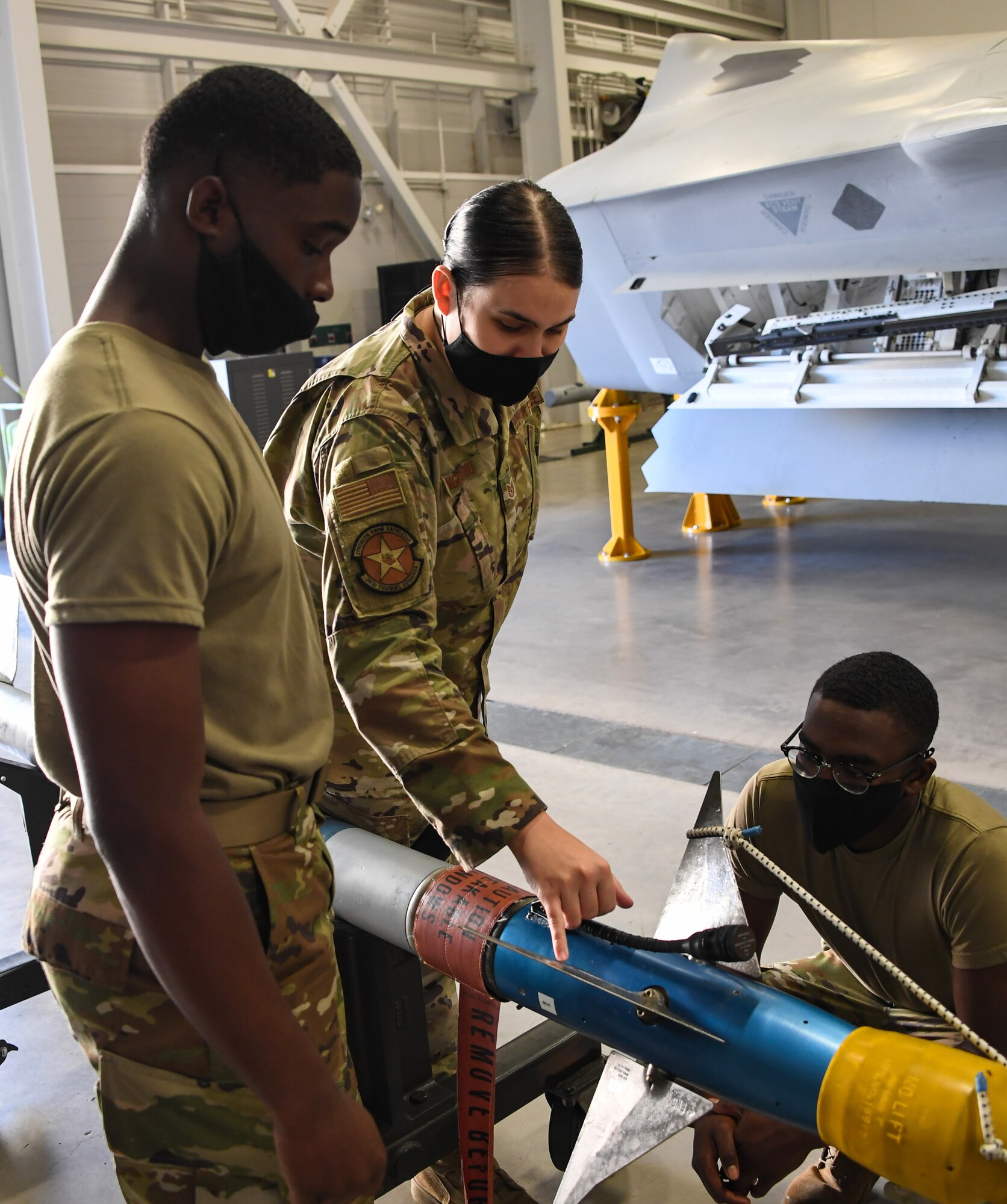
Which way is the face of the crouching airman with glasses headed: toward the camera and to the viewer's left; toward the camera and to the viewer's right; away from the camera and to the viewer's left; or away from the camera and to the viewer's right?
toward the camera and to the viewer's left

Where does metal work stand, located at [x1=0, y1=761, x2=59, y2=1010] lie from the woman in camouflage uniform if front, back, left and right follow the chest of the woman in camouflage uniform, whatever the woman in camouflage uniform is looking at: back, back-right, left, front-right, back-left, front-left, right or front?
back

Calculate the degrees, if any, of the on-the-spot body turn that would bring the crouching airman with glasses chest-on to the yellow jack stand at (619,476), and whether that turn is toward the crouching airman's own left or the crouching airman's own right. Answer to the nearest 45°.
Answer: approximately 135° to the crouching airman's own right

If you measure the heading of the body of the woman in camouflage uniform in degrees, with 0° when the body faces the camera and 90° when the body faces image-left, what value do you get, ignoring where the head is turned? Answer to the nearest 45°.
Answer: approximately 315°

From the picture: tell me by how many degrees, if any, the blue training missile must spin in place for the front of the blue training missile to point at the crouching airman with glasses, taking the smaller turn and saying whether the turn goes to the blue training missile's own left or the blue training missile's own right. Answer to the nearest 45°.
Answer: approximately 90° to the blue training missile's own left

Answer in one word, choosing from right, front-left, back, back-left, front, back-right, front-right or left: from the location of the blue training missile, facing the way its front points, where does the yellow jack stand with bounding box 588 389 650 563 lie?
back-left

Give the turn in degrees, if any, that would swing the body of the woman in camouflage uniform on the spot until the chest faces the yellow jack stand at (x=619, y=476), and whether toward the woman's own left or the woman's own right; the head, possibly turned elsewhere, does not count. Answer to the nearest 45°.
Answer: approximately 135° to the woman's own left

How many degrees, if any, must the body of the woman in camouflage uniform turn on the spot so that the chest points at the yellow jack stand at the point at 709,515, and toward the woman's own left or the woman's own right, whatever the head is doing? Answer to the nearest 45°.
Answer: approximately 135° to the woman's own left

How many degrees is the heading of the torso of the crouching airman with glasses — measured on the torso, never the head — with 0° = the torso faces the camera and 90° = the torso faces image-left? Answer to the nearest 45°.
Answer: approximately 45°

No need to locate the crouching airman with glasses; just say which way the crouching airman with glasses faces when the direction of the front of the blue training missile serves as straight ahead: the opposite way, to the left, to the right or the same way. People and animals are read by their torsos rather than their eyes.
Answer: to the right
